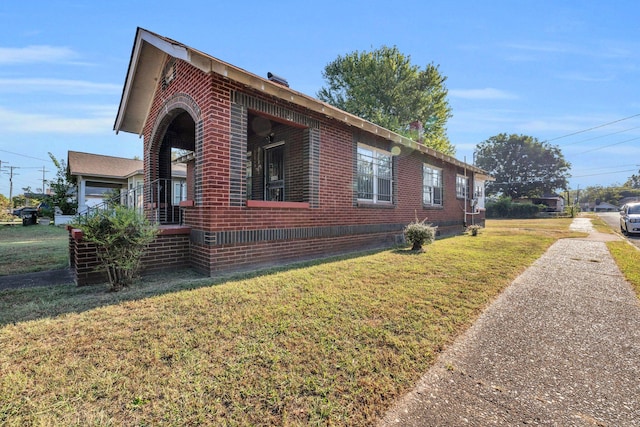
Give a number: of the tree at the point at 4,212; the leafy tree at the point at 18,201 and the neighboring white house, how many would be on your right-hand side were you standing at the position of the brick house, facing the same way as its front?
3

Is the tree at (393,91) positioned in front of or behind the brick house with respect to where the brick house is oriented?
behind

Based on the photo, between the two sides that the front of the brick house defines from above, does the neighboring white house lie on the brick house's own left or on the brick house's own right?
on the brick house's own right

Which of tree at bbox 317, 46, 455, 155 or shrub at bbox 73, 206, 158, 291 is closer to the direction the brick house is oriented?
the shrub

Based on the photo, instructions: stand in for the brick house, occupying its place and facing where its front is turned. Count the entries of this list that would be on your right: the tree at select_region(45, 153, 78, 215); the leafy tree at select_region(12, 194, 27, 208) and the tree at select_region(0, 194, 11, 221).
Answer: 3

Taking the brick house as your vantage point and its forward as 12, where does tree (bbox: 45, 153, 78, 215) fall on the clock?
The tree is roughly at 3 o'clock from the brick house.

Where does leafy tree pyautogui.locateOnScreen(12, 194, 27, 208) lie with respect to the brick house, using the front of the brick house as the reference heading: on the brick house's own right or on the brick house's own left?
on the brick house's own right

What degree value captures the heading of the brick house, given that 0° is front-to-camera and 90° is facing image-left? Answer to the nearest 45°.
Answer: approximately 45°
